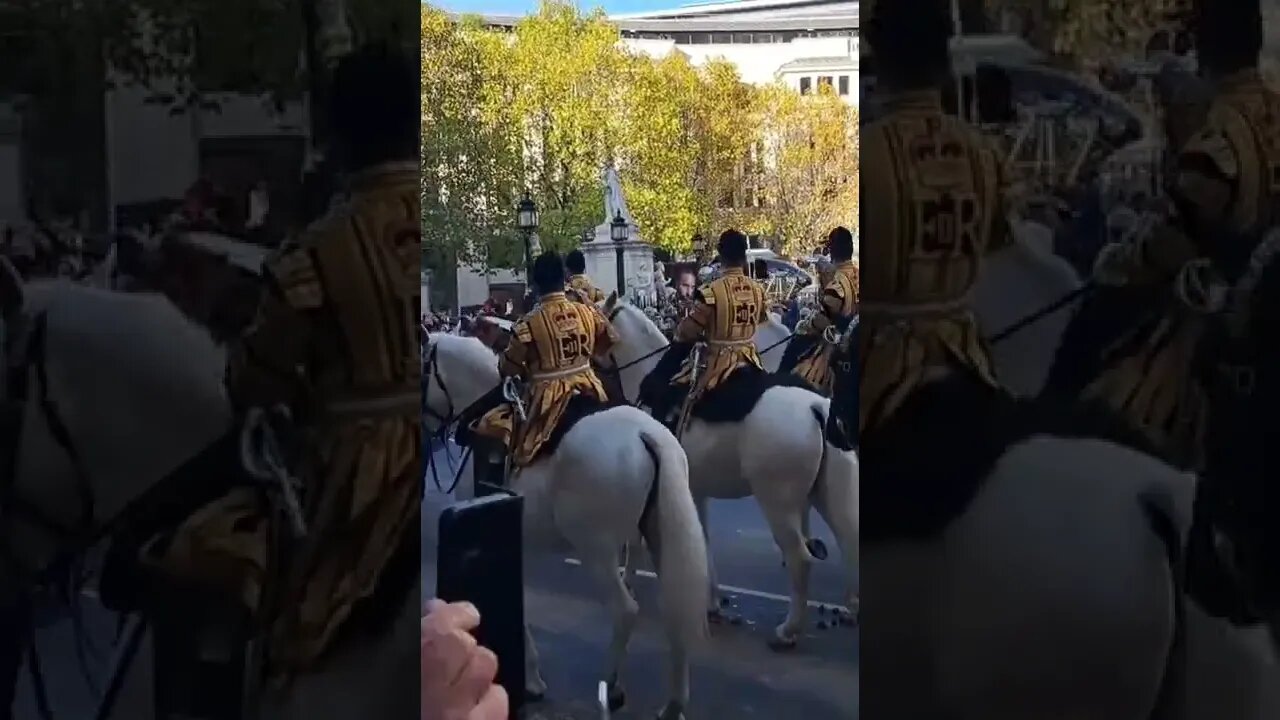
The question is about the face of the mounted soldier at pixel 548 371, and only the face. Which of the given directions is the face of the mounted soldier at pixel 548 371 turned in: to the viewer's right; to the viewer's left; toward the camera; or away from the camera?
away from the camera

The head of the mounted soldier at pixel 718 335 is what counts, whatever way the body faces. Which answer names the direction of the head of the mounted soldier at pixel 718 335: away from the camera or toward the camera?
away from the camera

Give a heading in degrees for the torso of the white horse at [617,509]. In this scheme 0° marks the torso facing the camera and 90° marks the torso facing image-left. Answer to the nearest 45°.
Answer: approximately 135°

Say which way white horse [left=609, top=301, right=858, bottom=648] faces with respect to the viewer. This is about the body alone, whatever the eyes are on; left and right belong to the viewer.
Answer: facing away from the viewer and to the left of the viewer

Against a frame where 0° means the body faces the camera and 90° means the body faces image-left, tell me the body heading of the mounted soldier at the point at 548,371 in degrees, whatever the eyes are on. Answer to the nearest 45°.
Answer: approximately 135°
